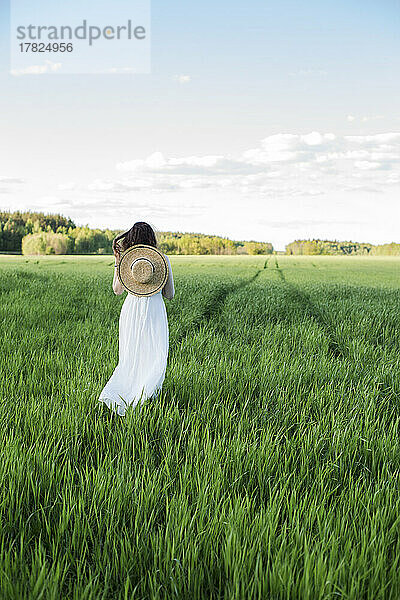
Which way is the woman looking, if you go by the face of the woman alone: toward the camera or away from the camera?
away from the camera

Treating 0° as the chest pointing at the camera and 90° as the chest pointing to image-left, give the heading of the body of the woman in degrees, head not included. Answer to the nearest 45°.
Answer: approximately 180°
